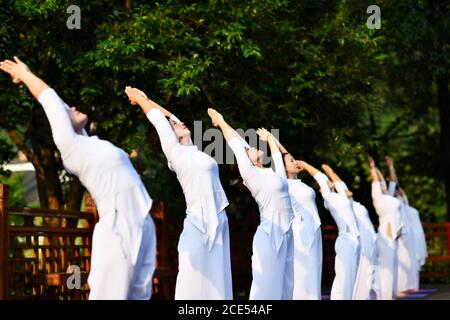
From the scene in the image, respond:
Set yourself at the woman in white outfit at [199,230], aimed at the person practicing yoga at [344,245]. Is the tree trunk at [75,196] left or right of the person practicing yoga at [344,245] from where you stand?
left

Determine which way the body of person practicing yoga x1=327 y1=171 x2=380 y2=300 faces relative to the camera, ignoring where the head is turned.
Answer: to the viewer's right

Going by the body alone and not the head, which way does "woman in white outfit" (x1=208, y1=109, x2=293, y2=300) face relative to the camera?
to the viewer's right

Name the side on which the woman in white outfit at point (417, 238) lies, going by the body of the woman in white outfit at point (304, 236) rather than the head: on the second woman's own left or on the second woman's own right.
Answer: on the second woman's own left

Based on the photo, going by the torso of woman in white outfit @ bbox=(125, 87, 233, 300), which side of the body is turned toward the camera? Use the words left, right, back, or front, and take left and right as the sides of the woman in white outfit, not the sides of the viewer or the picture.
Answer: right

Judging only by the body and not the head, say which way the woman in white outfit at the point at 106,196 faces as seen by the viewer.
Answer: to the viewer's right
